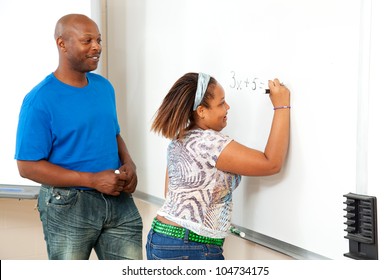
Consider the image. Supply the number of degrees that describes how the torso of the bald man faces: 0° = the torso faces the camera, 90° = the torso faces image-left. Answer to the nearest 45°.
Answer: approximately 315°

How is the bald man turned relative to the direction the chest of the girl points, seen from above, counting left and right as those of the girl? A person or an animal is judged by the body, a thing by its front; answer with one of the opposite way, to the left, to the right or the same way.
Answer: to the right

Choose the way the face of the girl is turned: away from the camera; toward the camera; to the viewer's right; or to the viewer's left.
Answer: to the viewer's right
